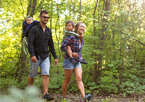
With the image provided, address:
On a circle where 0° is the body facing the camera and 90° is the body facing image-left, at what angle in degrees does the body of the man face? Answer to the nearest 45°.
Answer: approximately 315°
